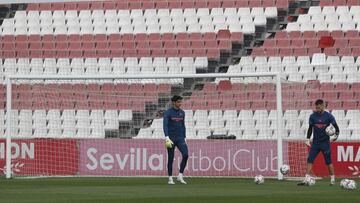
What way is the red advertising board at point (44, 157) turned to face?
toward the camera

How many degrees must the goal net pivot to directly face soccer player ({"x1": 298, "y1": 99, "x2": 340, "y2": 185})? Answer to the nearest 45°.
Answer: approximately 45° to its left

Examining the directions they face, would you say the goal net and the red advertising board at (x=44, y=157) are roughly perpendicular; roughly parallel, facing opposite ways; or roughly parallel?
roughly parallel

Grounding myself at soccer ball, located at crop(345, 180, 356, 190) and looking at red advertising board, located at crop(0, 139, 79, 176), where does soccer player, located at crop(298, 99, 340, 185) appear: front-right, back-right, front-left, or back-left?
front-right

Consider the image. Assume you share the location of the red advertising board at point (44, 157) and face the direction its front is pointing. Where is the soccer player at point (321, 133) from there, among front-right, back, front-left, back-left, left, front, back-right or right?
front-left

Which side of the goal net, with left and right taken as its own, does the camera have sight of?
front
